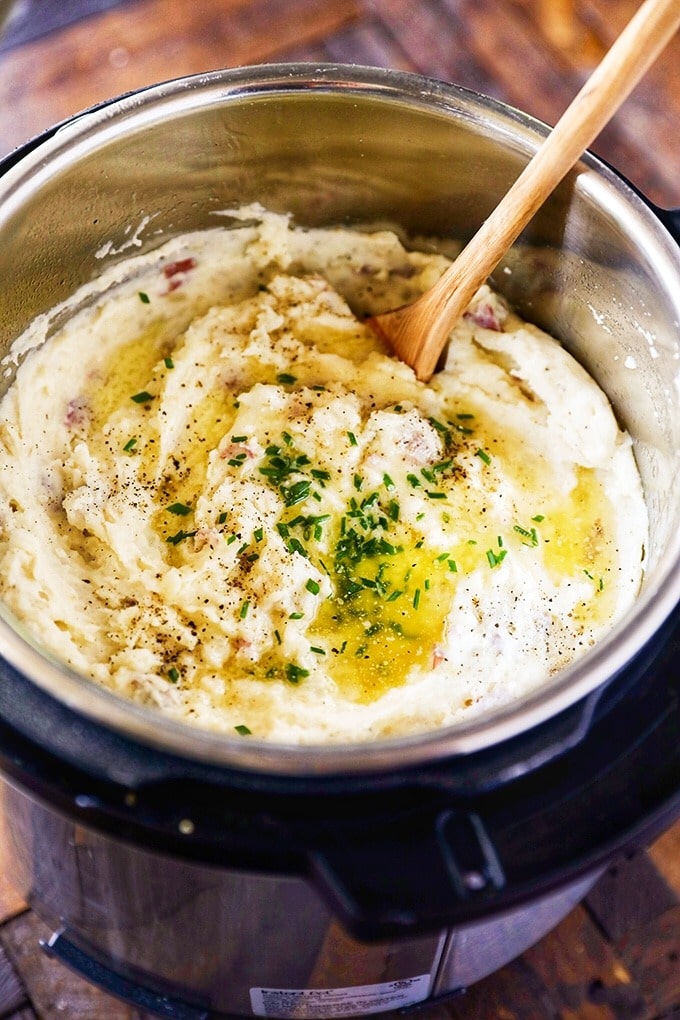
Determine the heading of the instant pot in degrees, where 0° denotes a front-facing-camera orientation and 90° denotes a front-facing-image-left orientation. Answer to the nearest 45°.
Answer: approximately 225°
